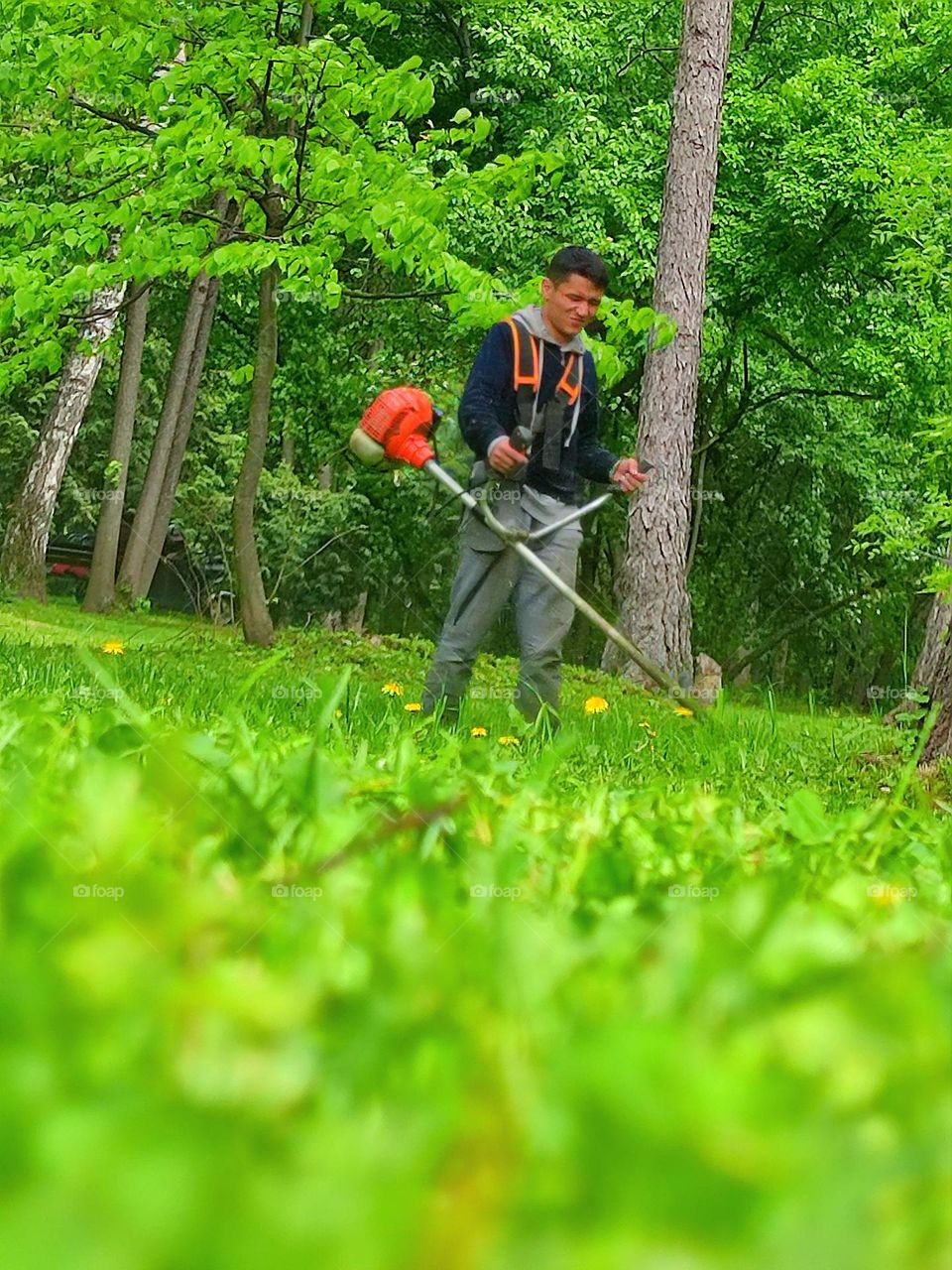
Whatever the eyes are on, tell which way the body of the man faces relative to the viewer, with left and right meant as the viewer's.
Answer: facing the viewer and to the right of the viewer

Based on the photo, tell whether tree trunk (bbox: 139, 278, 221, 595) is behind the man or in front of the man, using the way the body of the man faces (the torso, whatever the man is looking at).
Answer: behind

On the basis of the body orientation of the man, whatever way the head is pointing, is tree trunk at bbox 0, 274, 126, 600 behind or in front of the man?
behind

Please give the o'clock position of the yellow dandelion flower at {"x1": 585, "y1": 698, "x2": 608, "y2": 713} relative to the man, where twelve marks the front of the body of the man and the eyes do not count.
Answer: The yellow dandelion flower is roughly at 8 o'clock from the man.

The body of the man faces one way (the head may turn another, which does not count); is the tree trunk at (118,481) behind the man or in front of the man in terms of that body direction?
behind

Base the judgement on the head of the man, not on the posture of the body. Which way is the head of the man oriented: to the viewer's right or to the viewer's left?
to the viewer's right

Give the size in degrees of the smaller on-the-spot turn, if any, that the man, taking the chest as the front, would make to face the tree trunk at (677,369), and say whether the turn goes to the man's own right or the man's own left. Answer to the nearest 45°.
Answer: approximately 135° to the man's own left
